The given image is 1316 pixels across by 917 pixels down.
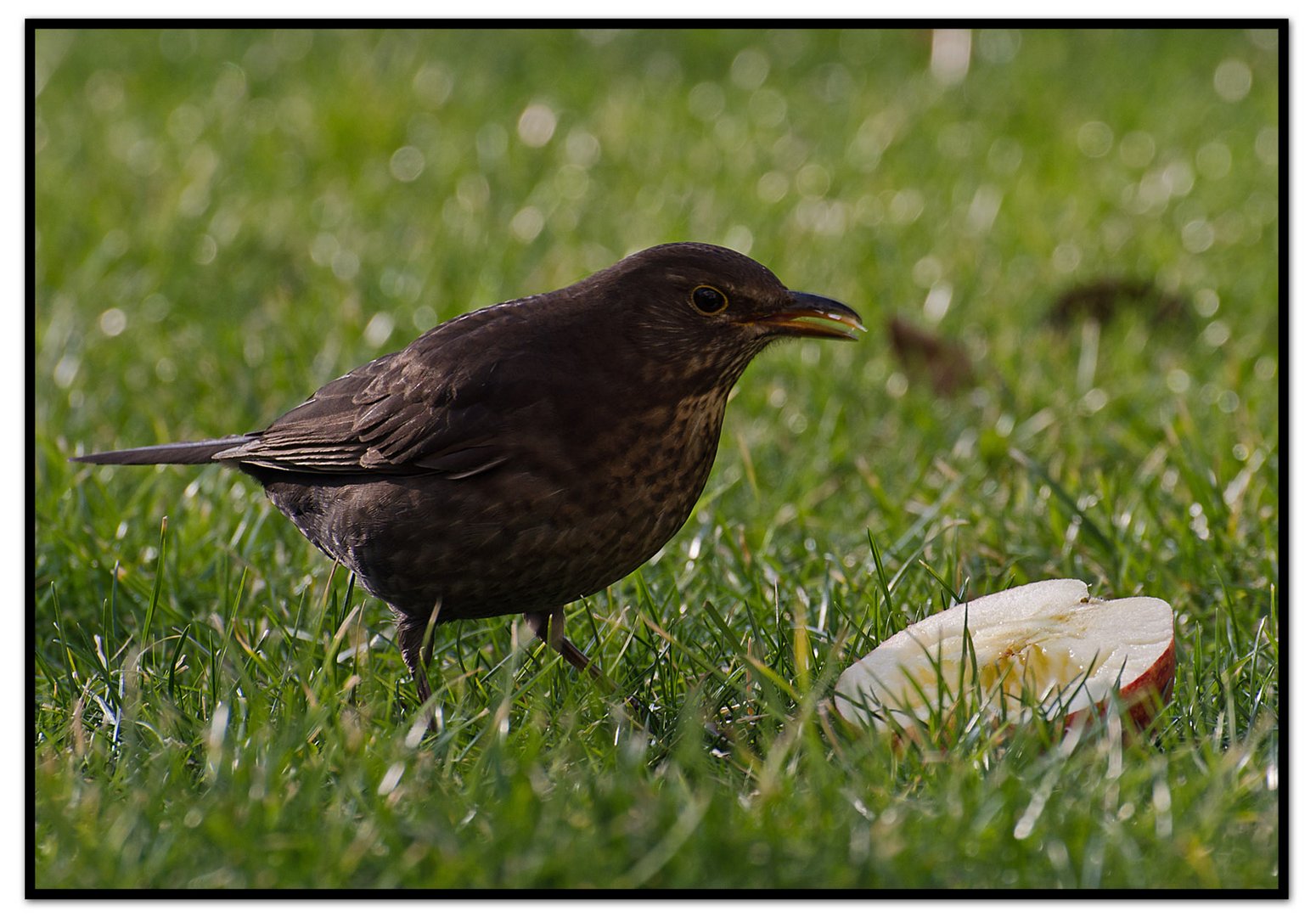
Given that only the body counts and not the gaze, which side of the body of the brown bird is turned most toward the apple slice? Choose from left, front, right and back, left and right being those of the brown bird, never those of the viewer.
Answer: front

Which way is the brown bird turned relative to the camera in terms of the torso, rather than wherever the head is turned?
to the viewer's right
